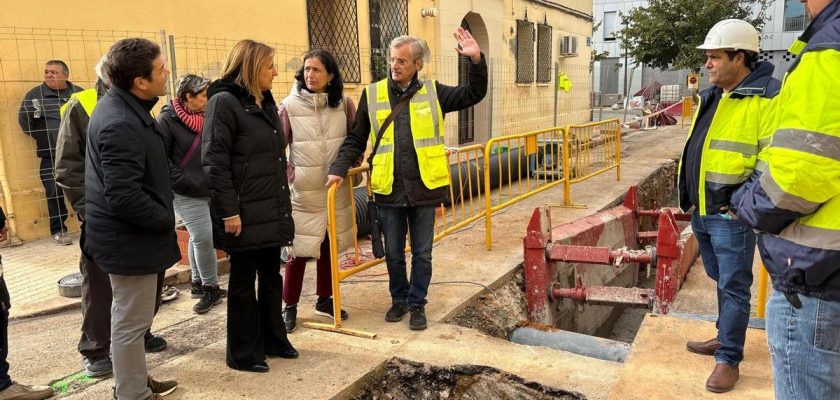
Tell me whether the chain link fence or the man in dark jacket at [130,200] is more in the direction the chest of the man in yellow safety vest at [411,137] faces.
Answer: the man in dark jacket

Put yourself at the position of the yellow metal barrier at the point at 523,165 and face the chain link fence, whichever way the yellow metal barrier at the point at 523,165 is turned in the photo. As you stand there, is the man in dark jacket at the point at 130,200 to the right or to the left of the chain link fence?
left

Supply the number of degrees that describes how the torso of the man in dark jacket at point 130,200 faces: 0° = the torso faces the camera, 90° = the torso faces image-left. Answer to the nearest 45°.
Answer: approximately 270°

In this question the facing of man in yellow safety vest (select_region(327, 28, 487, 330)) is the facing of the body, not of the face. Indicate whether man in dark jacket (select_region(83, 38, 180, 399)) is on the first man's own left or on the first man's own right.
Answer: on the first man's own right

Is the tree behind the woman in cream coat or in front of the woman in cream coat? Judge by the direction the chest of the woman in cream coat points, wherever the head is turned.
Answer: behind

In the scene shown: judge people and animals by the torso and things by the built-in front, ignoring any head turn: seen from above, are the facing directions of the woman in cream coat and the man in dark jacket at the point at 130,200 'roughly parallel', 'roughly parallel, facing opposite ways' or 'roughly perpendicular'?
roughly perpendicular

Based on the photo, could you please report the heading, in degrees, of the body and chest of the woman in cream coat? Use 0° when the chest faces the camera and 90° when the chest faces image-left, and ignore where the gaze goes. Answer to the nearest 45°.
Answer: approximately 0°

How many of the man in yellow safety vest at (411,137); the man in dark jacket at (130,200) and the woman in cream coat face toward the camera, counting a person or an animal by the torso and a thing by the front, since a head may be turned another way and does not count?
2

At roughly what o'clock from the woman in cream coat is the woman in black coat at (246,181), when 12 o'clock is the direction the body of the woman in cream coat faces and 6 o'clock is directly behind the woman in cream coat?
The woman in black coat is roughly at 1 o'clock from the woman in cream coat.

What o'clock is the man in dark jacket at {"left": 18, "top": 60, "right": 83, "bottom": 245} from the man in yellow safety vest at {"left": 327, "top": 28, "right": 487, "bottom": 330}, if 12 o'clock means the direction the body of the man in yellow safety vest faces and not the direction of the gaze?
The man in dark jacket is roughly at 4 o'clock from the man in yellow safety vest.

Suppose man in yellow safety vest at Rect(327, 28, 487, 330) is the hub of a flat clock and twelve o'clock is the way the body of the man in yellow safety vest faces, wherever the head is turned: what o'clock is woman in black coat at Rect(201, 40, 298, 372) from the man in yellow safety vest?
The woman in black coat is roughly at 2 o'clock from the man in yellow safety vest.

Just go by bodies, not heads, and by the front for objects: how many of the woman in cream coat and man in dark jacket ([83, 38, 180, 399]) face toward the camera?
1

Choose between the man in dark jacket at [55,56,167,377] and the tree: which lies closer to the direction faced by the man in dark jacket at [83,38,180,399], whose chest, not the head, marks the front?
the tree
